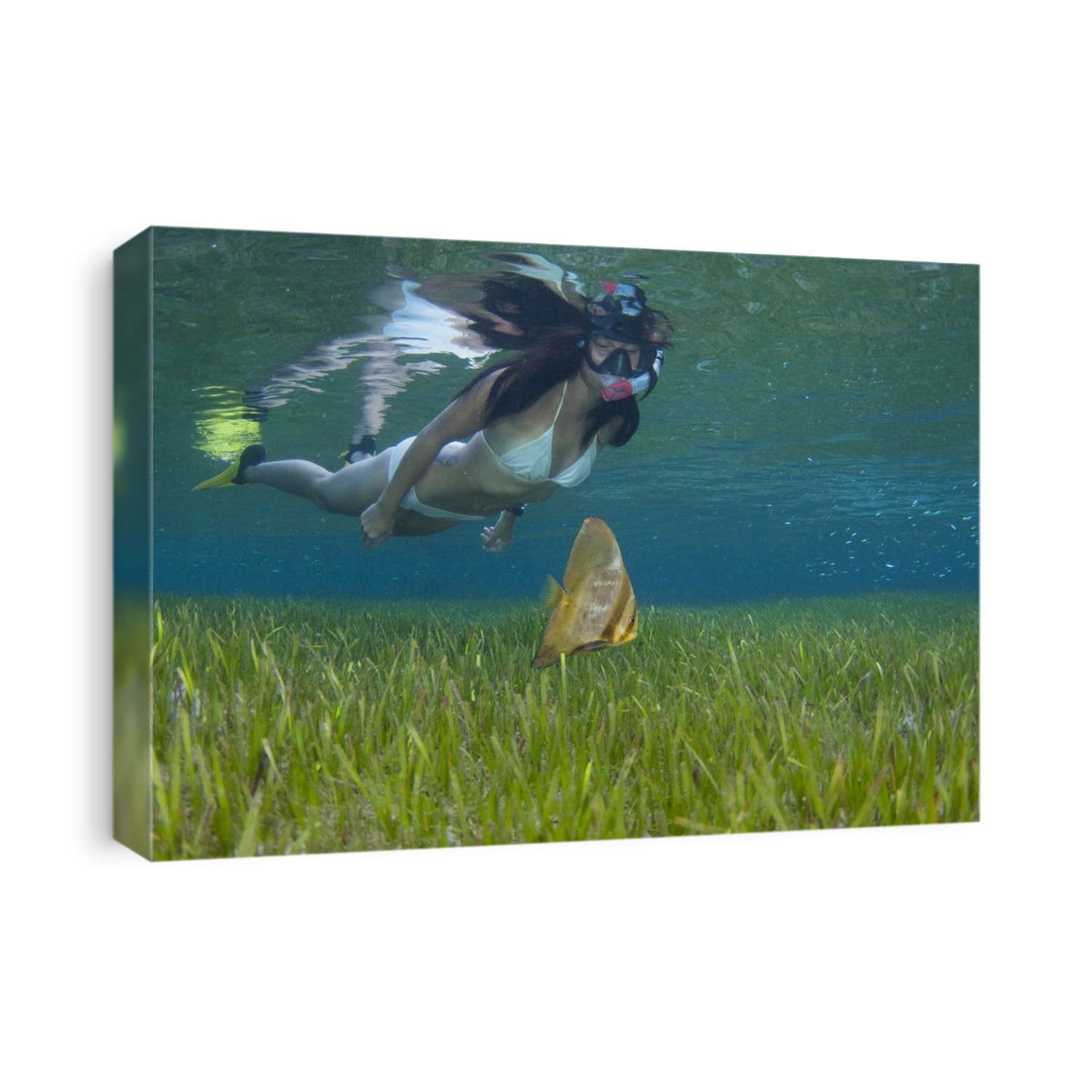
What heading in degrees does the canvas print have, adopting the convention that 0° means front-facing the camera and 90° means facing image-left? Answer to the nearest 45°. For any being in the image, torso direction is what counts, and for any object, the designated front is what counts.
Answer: approximately 315°
